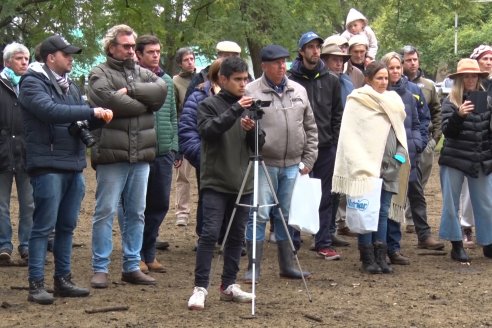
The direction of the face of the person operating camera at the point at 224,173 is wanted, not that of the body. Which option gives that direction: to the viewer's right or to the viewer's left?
to the viewer's right

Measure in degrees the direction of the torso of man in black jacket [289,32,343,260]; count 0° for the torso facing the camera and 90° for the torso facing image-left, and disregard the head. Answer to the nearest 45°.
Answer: approximately 0°

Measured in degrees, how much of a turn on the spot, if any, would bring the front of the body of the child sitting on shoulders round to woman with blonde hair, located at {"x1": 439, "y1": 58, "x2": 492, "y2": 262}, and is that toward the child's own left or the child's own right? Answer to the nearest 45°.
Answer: approximately 90° to the child's own left

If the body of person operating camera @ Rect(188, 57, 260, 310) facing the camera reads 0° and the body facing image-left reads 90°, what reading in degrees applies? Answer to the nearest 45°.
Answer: approximately 315°

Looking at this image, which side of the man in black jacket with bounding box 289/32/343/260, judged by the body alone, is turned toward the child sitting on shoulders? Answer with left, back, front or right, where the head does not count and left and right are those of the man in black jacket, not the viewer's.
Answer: back

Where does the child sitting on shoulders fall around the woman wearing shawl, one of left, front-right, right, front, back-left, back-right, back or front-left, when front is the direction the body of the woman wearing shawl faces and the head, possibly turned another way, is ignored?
back-left
